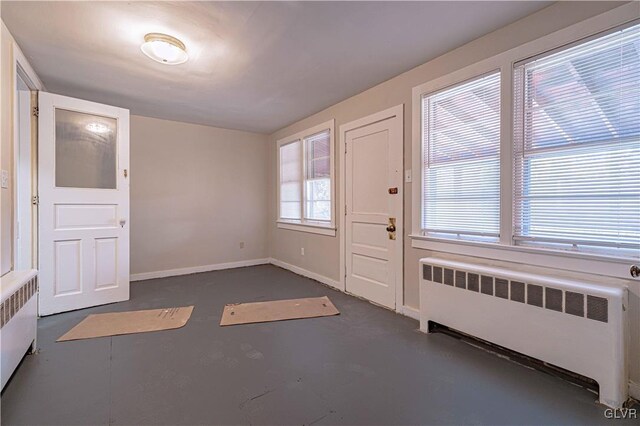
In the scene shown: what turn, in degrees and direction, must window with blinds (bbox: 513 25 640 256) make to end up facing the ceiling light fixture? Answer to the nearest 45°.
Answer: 0° — it already faces it

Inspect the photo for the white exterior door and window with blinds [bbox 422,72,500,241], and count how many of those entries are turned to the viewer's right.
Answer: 0

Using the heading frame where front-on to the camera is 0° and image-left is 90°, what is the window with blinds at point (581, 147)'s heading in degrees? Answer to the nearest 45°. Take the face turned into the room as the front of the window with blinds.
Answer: approximately 45°

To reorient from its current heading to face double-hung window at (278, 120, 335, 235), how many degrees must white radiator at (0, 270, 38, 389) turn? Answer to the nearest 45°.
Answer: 0° — it already faces it

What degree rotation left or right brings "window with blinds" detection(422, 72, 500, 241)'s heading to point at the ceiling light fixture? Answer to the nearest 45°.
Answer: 0° — it already faces it

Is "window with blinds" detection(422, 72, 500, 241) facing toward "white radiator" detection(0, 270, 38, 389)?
yes

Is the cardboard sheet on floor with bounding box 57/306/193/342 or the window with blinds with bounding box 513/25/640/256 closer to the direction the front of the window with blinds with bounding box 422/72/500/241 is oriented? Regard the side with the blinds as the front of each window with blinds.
the cardboard sheet on floor

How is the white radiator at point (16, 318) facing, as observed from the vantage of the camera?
facing to the right of the viewer

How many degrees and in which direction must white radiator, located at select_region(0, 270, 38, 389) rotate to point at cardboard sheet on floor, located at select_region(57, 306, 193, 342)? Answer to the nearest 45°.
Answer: approximately 45° to its left

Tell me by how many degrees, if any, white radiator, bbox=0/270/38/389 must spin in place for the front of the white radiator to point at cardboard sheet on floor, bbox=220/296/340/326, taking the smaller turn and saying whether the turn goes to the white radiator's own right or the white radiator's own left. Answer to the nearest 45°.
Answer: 0° — it already faces it
